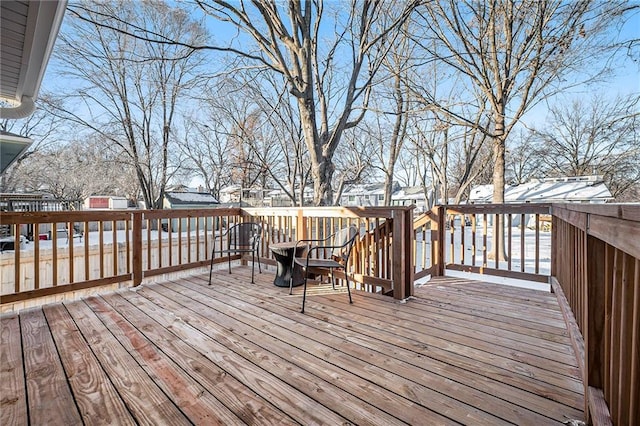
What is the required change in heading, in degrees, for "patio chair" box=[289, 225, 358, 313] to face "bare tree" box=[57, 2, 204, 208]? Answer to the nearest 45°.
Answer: approximately 45° to its right

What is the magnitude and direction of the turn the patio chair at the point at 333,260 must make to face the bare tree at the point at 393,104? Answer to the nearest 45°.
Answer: approximately 90° to its right

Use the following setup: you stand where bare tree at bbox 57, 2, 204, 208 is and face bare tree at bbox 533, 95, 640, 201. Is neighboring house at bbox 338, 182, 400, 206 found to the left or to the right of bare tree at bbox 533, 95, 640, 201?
left

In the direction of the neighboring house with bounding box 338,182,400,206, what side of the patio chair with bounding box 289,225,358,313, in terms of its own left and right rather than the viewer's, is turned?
right

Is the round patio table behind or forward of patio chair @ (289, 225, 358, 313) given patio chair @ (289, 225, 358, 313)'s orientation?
forward

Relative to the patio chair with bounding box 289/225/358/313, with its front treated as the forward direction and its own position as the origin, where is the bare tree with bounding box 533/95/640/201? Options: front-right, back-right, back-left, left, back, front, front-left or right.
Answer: back-right

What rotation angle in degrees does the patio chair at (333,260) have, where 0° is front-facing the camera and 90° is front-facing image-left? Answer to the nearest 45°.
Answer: approximately 90°

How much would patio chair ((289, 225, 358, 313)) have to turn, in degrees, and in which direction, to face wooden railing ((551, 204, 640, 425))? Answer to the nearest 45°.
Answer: approximately 135° to its left

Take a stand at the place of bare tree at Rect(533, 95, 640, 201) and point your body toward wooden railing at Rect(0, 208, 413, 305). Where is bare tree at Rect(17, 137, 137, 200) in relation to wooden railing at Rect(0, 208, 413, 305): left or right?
right

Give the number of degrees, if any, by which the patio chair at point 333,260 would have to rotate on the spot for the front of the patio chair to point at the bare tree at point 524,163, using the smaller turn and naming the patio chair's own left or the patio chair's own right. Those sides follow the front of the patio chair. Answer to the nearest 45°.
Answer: approximately 135° to the patio chair's own right
